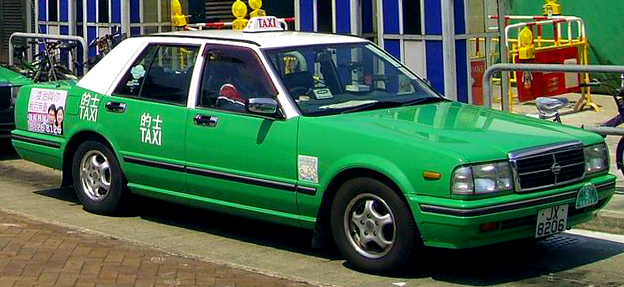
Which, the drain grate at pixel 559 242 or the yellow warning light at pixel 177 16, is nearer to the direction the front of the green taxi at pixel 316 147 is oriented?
the drain grate

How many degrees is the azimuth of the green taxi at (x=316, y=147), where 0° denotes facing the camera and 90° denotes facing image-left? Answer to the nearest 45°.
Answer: approximately 315°

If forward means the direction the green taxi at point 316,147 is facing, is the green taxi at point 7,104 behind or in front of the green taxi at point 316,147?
behind

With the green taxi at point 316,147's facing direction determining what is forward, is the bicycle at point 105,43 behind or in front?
behind

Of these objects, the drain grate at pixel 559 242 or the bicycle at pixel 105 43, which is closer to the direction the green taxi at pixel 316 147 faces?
the drain grate

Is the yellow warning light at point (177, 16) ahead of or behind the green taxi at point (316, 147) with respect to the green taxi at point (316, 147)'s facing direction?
behind
